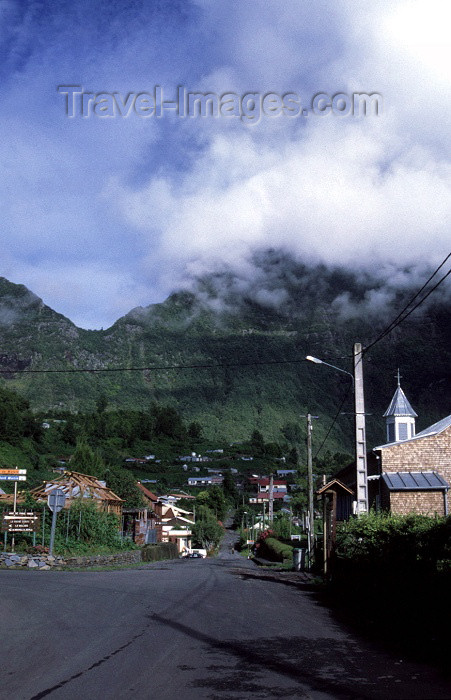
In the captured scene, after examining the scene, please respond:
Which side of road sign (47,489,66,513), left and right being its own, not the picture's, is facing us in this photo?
back

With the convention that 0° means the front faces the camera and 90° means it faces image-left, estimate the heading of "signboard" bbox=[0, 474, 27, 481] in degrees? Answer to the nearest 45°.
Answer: approximately 0°

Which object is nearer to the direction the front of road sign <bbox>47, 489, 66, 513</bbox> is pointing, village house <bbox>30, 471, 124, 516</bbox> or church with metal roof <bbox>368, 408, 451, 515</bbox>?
the village house

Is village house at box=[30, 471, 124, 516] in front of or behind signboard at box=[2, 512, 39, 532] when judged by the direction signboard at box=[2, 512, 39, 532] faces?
behind

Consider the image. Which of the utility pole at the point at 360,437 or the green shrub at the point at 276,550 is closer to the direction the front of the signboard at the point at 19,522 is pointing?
the utility pole

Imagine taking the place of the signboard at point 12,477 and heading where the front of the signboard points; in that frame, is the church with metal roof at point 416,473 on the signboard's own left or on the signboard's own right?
on the signboard's own left

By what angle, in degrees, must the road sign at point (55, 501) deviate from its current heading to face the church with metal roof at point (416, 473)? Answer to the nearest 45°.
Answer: approximately 90° to its right

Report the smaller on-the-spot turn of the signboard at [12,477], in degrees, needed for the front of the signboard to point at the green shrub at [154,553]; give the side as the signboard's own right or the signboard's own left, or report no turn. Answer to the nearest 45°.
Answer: approximately 135° to the signboard's own left

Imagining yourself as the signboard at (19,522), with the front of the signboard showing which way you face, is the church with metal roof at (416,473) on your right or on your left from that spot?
on your left

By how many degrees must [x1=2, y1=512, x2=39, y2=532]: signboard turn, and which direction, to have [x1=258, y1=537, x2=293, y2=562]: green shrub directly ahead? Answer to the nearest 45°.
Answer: approximately 135° to its left
